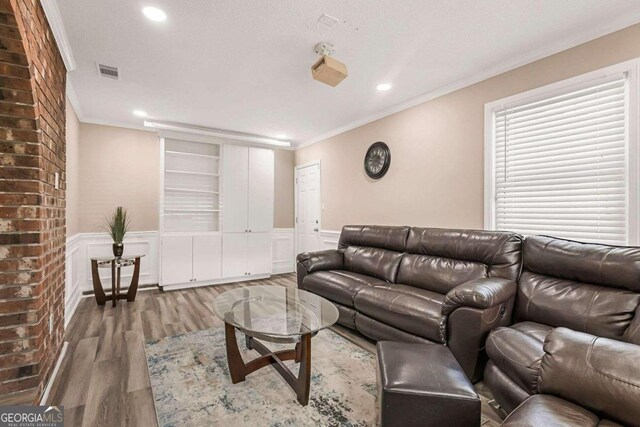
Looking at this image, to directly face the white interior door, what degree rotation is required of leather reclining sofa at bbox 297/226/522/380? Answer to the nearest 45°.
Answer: approximately 90° to its right

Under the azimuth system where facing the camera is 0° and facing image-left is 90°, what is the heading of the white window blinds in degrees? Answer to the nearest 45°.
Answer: approximately 45°

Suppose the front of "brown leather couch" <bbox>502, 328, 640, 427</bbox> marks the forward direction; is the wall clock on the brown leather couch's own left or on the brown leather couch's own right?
on the brown leather couch's own right

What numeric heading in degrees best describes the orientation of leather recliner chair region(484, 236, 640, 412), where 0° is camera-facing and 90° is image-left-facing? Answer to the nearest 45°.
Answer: approximately 45°

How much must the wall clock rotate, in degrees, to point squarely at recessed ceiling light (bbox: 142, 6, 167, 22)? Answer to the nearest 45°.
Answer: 0° — it already faces it
